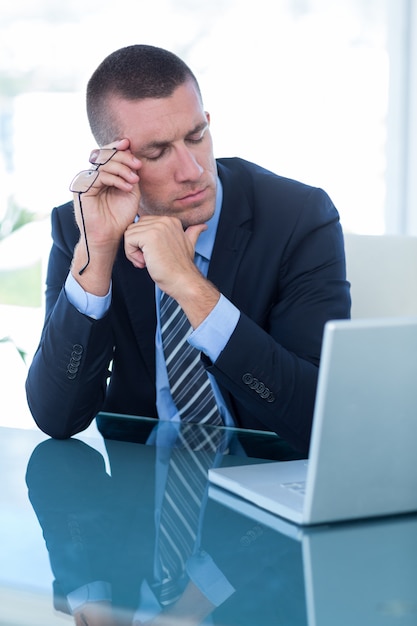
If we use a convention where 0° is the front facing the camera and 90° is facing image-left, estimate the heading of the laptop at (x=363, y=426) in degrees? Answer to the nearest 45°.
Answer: approximately 135°

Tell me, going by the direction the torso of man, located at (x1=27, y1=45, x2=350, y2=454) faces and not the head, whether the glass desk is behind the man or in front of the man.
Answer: in front

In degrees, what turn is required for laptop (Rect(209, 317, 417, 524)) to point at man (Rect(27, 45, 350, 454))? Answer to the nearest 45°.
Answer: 0° — it already faces them

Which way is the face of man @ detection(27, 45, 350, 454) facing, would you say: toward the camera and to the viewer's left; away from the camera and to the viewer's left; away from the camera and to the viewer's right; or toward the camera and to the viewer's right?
toward the camera and to the viewer's right

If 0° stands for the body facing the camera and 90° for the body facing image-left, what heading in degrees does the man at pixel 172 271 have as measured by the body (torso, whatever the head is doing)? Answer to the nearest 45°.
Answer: approximately 0°
